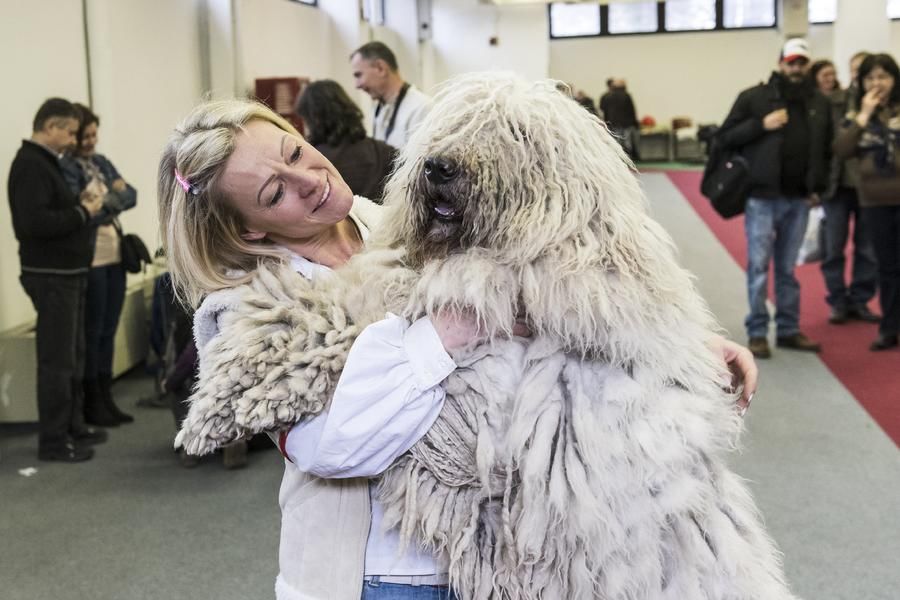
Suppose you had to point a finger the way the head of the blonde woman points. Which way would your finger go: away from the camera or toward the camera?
toward the camera

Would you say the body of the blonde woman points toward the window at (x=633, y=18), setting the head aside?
no

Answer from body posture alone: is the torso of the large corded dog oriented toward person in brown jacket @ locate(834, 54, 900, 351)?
no

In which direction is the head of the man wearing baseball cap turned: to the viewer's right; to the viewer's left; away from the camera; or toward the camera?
toward the camera

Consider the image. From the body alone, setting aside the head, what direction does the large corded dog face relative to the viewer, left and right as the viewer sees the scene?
facing the viewer and to the left of the viewer

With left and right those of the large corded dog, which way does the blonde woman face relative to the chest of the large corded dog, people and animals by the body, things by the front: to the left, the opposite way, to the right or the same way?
to the left

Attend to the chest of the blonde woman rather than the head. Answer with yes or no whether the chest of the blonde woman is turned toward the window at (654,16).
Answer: no

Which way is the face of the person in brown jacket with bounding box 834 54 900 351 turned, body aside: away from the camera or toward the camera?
toward the camera

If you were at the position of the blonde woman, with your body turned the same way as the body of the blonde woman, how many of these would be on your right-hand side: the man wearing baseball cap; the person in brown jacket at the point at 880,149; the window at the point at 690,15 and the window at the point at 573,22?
0

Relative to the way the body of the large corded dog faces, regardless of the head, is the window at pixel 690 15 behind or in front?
behind

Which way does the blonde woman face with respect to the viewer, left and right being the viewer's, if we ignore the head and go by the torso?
facing the viewer and to the right of the viewer

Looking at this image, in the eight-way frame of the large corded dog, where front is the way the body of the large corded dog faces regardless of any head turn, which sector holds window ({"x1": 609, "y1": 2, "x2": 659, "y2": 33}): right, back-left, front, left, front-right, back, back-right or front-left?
back-right
